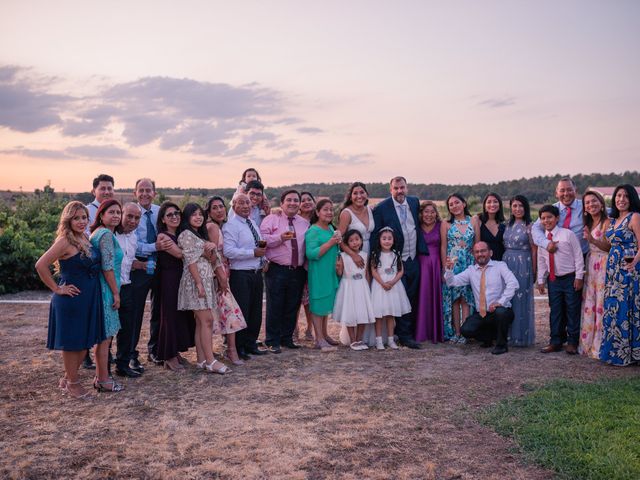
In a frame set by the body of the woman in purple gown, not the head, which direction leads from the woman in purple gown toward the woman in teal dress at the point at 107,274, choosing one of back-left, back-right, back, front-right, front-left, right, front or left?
front-right

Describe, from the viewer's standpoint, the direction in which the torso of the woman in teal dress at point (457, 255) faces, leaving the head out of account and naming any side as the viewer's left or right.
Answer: facing the viewer

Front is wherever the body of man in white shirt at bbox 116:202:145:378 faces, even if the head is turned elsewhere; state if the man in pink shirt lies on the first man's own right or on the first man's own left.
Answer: on the first man's own left

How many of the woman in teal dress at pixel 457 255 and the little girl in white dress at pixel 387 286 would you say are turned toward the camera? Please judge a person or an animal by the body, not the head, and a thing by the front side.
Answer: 2

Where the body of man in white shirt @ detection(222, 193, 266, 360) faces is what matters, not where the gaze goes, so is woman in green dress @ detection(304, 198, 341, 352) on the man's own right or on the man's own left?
on the man's own left

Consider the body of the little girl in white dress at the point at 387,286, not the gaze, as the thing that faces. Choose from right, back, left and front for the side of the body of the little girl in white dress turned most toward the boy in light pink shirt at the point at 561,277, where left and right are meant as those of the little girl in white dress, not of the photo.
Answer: left

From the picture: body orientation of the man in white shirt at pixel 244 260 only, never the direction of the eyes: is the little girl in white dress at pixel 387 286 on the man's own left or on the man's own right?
on the man's own left

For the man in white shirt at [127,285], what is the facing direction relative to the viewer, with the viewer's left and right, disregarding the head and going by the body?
facing the viewer and to the right of the viewer
